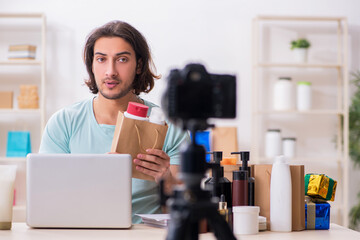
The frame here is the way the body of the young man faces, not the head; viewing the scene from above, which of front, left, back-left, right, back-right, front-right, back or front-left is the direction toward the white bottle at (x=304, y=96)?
back-left

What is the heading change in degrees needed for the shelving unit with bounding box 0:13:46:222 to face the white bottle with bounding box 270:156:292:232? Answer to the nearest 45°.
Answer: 0° — it already faces it

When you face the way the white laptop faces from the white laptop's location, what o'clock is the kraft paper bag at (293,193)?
The kraft paper bag is roughly at 3 o'clock from the white laptop.

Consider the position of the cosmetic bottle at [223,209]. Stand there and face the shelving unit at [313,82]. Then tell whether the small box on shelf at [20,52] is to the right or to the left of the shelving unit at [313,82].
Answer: left

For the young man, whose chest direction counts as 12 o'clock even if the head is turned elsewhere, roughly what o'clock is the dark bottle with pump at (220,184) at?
The dark bottle with pump is roughly at 11 o'clock from the young man.

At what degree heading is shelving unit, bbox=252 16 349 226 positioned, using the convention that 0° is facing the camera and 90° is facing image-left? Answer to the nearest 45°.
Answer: approximately 0°

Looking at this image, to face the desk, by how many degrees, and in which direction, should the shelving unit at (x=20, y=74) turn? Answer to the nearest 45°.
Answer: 0° — it already faces it

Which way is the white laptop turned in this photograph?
away from the camera

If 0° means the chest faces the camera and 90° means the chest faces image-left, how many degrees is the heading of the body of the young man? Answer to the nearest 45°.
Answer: approximately 0°

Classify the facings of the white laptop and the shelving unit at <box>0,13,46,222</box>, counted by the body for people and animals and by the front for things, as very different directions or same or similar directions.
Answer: very different directions

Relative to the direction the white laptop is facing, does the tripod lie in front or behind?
behind
